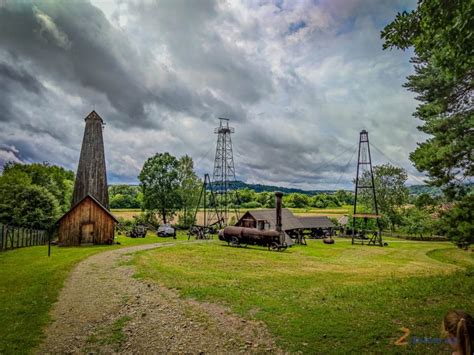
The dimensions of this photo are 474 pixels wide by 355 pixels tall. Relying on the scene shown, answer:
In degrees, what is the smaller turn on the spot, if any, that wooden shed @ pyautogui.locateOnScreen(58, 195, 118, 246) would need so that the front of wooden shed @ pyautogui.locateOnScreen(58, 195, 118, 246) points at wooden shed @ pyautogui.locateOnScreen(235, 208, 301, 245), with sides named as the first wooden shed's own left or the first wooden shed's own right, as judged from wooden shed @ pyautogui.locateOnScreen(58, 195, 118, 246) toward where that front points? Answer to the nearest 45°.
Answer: approximately 90° to the first wooden shed's own left

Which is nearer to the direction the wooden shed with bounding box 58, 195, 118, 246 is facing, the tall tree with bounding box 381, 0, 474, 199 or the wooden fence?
the tall tree

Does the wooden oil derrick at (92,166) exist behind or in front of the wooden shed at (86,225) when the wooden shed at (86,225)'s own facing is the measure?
behind

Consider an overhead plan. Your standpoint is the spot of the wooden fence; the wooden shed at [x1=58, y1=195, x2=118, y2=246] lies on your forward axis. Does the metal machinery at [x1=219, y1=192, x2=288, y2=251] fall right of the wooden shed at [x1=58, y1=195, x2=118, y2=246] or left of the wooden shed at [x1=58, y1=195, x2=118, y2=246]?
right

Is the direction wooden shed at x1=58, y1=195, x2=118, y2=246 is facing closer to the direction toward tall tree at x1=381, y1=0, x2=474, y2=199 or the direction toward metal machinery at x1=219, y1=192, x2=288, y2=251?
the tall tree

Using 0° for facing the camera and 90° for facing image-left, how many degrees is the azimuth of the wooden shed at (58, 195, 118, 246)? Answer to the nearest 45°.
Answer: approximately 0°
